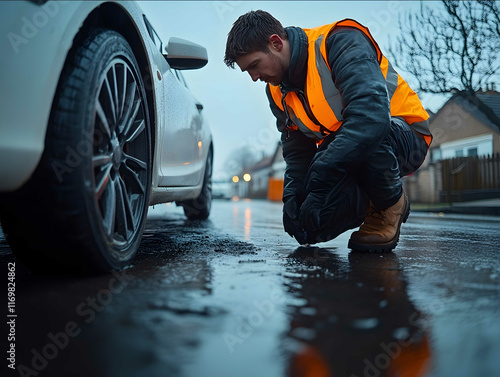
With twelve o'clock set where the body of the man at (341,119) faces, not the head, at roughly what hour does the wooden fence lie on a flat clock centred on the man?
The wooden fence is roughly at 5 o'clock from the man.

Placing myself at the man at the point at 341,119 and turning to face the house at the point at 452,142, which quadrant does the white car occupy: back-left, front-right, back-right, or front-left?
back-left

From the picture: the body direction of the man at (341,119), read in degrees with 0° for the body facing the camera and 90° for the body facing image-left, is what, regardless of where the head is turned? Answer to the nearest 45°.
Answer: approximately 45°

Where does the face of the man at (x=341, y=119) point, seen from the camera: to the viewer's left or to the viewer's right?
to the viewer's left

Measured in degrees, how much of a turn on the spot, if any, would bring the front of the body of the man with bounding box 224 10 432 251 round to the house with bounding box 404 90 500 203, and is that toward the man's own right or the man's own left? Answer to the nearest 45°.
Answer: approximately 135° to the man's own right
